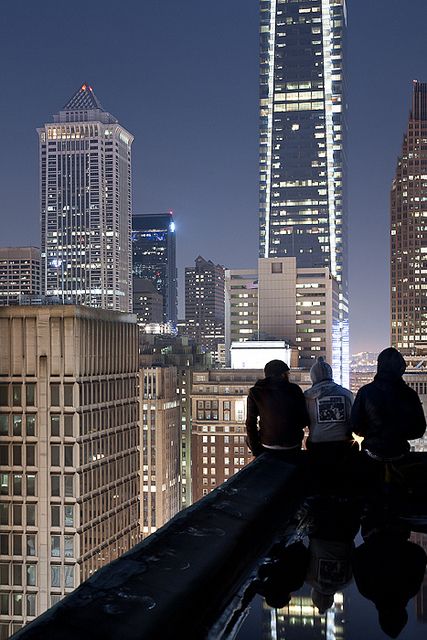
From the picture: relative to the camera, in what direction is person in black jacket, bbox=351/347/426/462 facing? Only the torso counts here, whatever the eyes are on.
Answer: away from the camera

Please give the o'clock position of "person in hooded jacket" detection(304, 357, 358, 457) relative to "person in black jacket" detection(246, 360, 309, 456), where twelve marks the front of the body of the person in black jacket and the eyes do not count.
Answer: The person in hooded jacket is roughly at 3 o'clock from the person in black jacket.

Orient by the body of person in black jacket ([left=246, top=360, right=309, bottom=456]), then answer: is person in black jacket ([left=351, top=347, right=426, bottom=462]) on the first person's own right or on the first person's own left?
on the first person's own right

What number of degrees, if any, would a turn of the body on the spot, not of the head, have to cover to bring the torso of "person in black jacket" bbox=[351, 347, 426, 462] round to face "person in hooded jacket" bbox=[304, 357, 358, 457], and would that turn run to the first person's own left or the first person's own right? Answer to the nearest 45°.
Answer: approximately 45° to the first person's own left

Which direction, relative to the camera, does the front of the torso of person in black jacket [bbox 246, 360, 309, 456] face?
away from the camera

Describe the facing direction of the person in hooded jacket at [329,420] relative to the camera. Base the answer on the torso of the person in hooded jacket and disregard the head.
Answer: away from the camera

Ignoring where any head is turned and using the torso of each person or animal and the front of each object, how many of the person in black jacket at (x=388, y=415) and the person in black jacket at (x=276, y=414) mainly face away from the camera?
2

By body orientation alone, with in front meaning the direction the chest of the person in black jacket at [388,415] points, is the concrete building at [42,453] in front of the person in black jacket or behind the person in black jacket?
in front

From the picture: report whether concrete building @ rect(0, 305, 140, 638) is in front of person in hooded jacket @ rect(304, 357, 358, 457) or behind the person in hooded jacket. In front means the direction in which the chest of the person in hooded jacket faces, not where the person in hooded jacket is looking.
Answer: in front

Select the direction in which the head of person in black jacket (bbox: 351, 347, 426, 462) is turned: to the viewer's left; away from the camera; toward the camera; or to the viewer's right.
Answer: away from the camera

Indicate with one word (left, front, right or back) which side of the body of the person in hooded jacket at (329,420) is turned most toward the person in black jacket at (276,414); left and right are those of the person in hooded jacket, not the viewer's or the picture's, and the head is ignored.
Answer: left

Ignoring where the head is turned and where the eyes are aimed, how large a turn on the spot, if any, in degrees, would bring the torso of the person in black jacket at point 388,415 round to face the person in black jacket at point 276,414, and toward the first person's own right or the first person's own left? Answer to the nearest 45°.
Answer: approximately 45° to the first person's own left

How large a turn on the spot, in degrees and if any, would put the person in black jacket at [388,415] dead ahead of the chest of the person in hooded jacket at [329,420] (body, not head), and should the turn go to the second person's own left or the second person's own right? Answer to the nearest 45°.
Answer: approximately 135° to the second person's own right

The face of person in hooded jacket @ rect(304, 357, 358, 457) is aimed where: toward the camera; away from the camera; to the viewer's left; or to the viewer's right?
away from the camera
